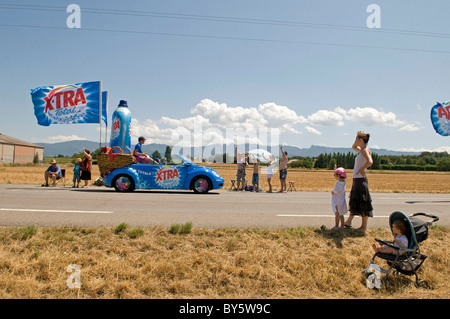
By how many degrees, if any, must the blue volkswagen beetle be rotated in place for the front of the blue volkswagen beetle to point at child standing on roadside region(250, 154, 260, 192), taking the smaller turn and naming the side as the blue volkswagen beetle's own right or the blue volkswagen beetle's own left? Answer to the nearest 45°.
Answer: approximately 45° to the blue volkswagen beetle's own left

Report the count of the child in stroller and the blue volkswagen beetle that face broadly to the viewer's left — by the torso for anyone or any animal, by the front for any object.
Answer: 1

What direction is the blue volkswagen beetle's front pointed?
to the viewer's right

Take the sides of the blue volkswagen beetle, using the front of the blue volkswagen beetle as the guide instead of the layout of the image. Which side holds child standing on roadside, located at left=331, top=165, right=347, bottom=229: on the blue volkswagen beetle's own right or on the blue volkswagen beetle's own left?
on the blue volkswagen beetle's own right

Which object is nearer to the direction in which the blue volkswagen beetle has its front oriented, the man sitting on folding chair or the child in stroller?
the child in stroller

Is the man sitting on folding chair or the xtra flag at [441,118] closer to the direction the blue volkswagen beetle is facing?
the xtra flag

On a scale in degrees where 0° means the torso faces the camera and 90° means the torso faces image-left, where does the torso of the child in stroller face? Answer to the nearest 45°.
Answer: approximately 90°

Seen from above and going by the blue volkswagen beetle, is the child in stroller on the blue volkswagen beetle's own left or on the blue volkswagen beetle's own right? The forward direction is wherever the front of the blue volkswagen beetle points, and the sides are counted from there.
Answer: on the blue volkswagen beetle's own right
